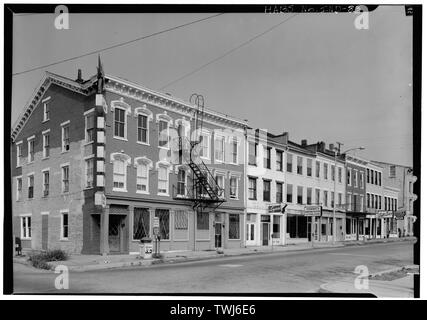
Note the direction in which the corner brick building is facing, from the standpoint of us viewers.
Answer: facing the viewer and to the right of the viewer
